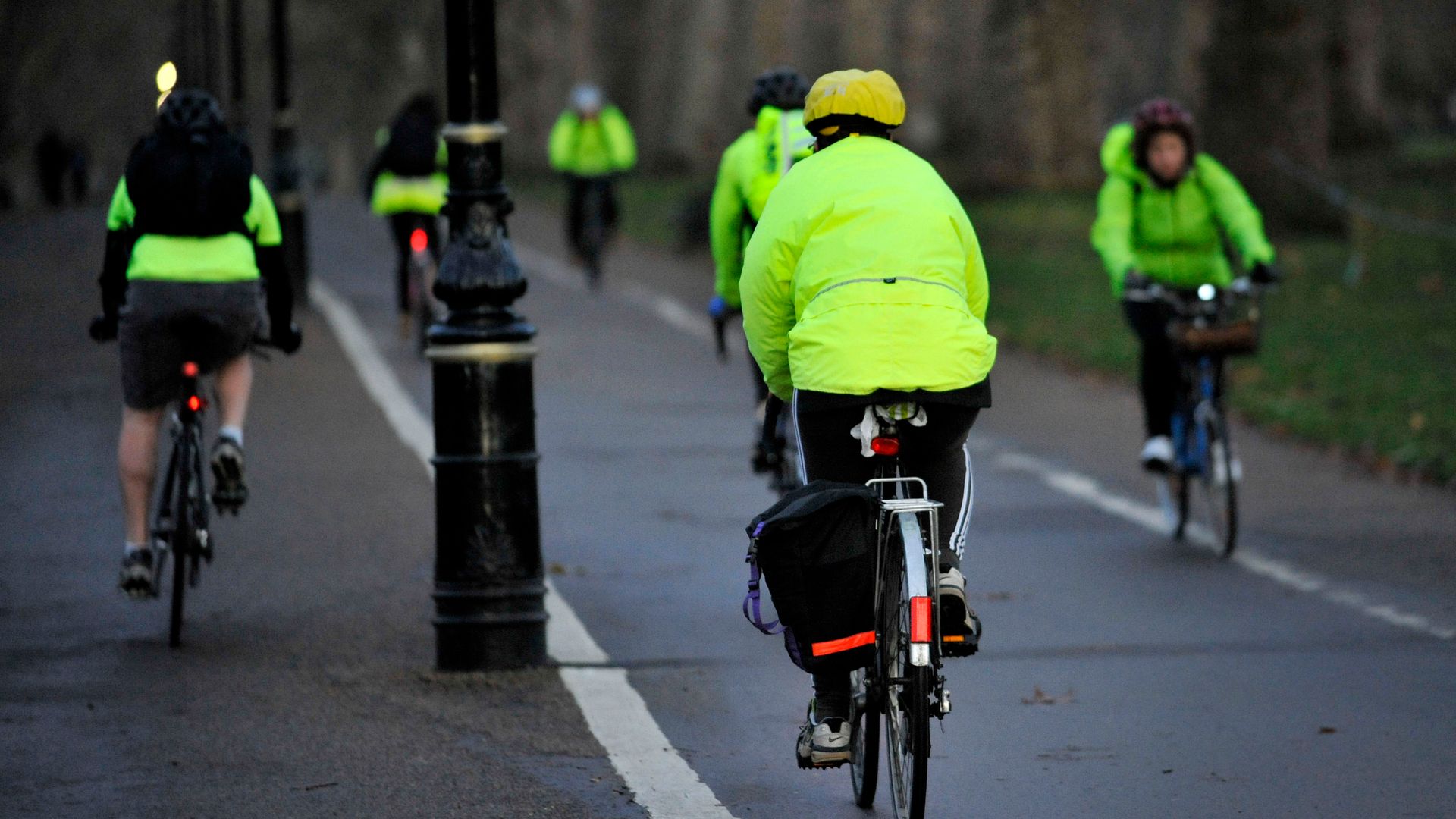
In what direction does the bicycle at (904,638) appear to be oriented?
away from the camera

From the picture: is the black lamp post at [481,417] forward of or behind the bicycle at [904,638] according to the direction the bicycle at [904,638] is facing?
forward

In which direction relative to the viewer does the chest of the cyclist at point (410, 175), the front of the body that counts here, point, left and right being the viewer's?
facing away from the viewer

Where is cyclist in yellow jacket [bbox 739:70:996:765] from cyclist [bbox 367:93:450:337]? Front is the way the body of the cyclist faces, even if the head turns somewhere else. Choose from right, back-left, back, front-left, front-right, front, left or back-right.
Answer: back

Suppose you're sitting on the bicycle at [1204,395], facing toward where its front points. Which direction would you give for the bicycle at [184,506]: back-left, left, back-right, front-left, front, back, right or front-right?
front-right

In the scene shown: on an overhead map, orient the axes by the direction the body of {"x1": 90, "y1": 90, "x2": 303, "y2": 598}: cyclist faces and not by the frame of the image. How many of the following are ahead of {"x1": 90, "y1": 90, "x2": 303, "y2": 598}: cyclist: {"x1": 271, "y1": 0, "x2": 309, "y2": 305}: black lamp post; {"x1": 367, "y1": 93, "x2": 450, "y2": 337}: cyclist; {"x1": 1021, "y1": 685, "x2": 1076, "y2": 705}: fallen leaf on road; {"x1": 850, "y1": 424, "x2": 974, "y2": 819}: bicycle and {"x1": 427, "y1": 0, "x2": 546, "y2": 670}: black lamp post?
2

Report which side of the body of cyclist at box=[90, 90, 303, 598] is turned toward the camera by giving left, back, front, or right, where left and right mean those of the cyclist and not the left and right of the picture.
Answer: back

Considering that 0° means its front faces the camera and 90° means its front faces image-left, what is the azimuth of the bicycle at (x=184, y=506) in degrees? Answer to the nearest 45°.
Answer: approximately 180°

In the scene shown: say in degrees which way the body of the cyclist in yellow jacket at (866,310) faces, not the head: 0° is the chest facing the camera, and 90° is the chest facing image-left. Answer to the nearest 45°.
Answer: approximately 180°

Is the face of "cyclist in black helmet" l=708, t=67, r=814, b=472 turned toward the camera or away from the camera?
away from the camera
